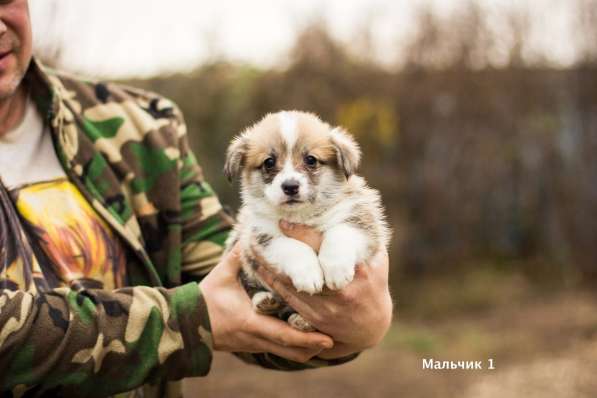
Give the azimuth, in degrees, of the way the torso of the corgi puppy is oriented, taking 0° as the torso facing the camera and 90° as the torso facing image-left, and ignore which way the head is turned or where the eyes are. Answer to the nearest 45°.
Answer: approximately 0°
